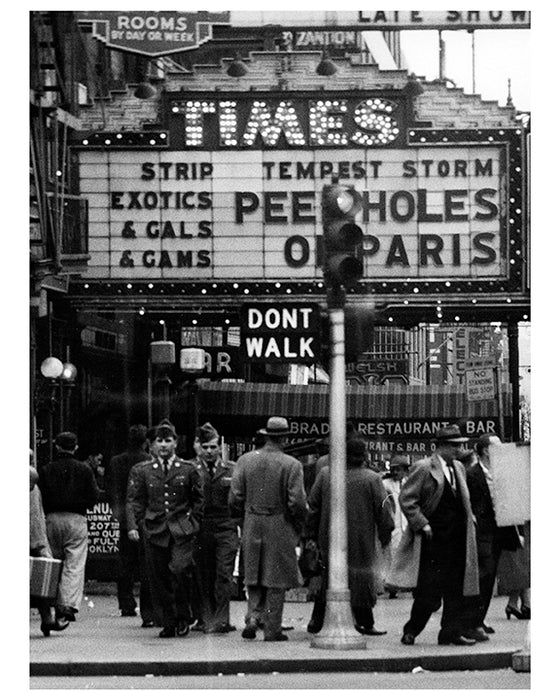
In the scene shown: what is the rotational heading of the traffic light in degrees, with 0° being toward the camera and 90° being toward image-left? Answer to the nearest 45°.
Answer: approximately 315°

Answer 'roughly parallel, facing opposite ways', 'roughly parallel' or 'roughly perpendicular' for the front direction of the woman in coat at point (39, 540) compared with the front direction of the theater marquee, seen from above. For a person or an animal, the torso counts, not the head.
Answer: roughly perpendicular

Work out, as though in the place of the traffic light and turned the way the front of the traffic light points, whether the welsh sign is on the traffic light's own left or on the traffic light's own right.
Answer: on the traffic light's own left

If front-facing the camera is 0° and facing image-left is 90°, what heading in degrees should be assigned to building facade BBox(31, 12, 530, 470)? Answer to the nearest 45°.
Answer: approximately 0°

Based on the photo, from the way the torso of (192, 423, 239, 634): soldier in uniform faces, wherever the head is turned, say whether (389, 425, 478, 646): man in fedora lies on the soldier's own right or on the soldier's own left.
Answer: on the soldier's own left
